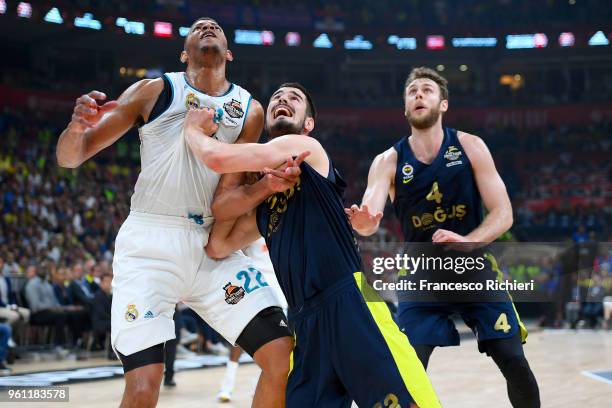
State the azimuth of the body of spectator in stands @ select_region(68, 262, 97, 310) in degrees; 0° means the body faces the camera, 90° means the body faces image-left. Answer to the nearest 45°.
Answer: approximately 315°

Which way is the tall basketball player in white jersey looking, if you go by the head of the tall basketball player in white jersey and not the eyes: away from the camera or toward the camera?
toward the camera

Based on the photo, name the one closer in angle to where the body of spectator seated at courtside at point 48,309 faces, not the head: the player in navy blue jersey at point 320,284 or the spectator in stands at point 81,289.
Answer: the player in navy blue jersey

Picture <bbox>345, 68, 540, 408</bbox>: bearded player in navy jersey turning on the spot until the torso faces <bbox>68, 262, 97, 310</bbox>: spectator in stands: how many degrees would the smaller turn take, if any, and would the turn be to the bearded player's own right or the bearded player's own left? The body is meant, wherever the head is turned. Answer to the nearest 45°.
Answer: approximately 135° to the bearded player's own right

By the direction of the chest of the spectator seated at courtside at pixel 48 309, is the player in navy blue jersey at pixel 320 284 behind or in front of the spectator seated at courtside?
in front

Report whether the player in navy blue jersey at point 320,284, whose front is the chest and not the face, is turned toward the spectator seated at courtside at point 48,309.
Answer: no

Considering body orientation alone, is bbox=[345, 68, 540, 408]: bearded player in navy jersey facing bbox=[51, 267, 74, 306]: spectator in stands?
no

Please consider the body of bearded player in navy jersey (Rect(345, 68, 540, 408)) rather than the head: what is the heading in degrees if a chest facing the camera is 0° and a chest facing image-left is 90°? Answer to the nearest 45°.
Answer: approximately 0°

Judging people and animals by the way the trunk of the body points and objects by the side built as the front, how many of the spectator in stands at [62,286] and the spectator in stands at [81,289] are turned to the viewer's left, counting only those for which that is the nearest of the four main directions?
0

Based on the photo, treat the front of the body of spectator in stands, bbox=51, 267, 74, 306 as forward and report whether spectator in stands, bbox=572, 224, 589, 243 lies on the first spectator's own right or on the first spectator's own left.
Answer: on the first spectator's own left

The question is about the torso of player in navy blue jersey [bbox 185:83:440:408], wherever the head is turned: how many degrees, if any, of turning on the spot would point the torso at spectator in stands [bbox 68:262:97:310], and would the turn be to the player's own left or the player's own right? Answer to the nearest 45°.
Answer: approximately 90° to the player's own right

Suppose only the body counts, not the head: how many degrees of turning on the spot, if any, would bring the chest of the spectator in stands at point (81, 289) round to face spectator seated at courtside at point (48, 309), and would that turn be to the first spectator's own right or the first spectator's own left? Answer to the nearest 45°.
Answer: approximately 90° to the first spectator's own right

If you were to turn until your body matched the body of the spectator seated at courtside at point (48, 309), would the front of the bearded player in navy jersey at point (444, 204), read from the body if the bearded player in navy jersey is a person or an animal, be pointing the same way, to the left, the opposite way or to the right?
to the right

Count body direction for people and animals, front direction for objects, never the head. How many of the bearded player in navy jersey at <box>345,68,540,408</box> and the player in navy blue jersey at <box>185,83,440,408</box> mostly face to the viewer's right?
0

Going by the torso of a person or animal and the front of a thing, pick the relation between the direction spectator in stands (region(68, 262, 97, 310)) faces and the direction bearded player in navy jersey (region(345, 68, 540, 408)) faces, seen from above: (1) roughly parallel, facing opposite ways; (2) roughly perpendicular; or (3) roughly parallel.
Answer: roughly perpendicular

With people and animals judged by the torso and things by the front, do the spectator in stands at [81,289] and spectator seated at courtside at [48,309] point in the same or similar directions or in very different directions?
same or similar directions

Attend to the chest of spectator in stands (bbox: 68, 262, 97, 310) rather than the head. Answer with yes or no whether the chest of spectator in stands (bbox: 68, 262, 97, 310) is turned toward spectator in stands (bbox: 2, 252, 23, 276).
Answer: no
